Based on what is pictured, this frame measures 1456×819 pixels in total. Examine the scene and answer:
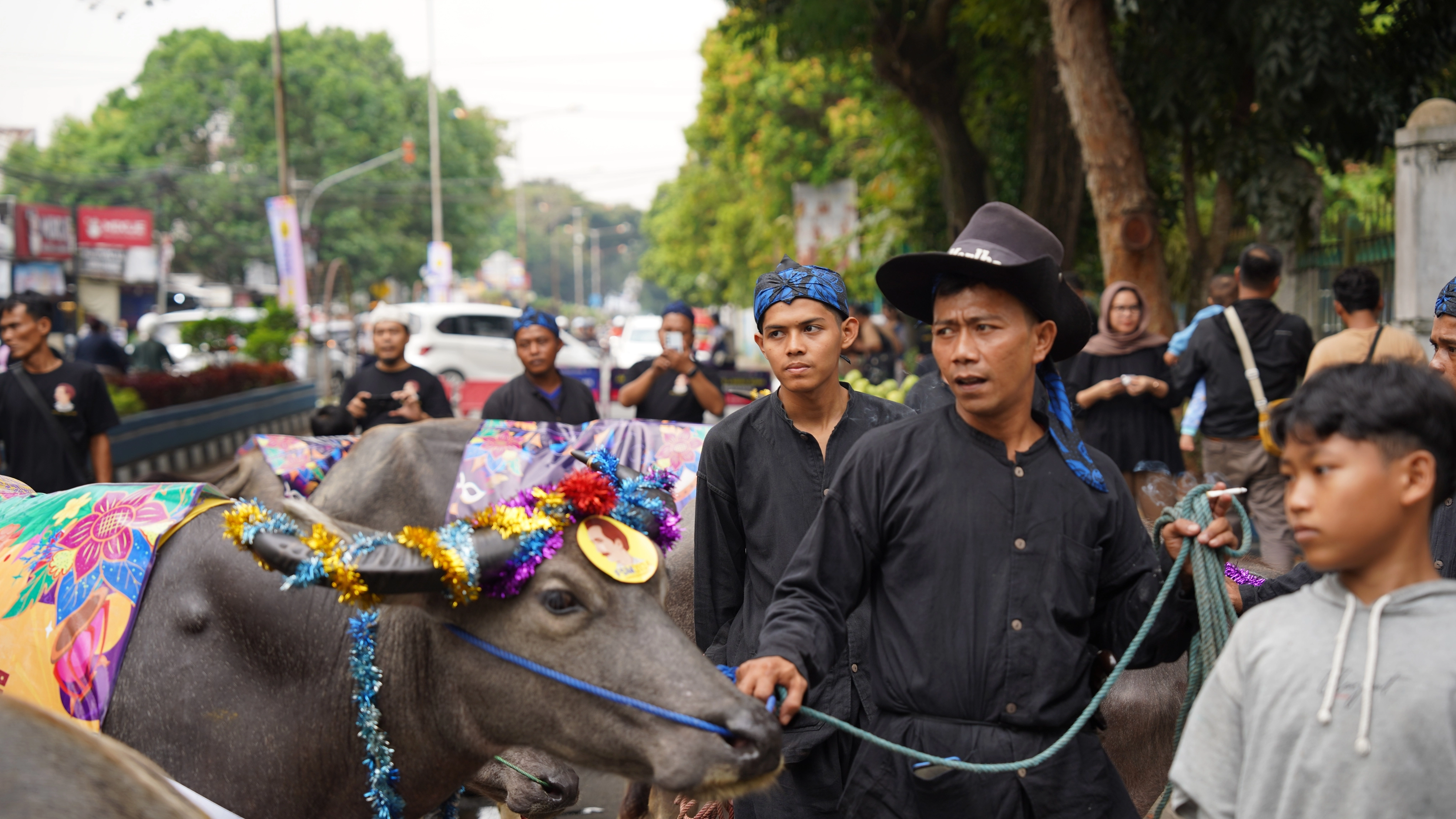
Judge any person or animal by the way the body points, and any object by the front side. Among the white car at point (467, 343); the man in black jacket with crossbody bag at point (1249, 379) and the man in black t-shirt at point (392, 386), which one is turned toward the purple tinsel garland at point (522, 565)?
the man in black t-shirt

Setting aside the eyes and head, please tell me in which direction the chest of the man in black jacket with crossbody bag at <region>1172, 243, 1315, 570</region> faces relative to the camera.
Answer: away from the camera

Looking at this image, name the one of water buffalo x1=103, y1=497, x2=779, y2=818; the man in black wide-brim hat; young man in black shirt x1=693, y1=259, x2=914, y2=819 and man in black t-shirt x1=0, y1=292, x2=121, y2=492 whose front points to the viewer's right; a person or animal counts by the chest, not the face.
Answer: the water buffalo

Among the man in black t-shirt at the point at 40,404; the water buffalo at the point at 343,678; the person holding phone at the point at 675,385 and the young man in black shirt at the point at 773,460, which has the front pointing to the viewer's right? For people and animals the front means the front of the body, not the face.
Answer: the water buffalo

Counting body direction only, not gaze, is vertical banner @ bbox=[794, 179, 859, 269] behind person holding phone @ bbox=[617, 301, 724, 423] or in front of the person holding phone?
behind

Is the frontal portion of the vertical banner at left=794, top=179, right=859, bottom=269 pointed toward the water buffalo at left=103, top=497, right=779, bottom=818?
yes

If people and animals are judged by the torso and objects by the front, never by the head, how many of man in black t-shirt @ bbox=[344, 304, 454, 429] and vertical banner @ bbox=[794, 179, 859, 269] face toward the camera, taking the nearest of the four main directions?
2

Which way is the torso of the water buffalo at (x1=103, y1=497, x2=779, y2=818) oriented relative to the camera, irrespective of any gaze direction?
to the viewer's right

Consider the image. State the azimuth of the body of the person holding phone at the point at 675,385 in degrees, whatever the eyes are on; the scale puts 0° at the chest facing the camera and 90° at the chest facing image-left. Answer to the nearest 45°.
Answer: approximately 0°

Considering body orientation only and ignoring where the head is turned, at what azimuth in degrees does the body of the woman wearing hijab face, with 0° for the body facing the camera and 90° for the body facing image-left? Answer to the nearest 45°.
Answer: approximately 0°
